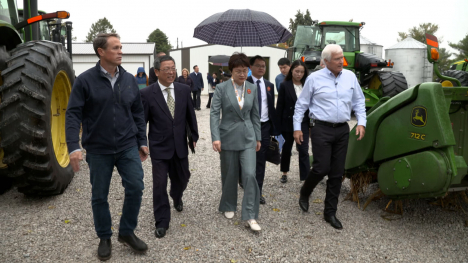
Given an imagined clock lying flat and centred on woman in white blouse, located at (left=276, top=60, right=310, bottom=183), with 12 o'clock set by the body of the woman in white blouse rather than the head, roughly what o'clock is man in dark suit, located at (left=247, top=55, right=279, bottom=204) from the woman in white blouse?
The man in dark suit is roughly at 1 o'clock from the woman in white blouse.

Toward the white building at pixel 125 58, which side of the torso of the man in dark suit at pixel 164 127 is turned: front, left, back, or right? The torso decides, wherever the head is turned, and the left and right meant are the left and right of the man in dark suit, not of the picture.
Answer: back

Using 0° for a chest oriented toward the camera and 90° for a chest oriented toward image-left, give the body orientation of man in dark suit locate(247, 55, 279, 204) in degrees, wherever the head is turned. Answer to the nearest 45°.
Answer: approximately 0°

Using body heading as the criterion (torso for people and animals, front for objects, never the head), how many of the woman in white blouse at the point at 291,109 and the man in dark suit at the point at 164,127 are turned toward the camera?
2

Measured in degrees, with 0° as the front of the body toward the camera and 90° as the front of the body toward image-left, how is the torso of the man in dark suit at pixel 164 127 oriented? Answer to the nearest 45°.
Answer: approximately 0°

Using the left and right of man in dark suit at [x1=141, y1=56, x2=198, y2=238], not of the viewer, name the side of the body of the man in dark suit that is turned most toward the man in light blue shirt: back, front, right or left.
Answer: left

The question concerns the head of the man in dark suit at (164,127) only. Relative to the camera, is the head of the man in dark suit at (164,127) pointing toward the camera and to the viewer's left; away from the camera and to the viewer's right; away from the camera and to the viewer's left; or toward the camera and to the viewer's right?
toward the camera and to the viewer's right

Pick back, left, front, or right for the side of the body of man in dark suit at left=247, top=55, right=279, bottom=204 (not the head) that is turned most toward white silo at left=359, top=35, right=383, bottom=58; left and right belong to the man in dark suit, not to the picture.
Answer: back

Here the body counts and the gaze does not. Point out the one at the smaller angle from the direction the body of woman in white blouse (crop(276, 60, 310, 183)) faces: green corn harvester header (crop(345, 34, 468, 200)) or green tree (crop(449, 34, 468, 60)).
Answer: the green corn harvester header

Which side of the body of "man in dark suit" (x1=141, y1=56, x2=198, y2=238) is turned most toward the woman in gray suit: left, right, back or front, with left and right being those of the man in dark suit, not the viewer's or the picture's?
left

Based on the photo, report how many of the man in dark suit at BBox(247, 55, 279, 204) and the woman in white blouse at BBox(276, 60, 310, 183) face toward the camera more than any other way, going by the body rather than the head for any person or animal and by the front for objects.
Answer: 2
